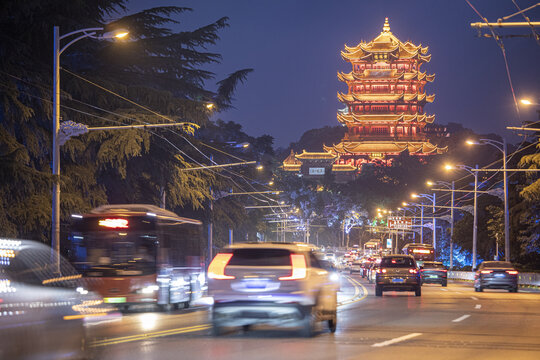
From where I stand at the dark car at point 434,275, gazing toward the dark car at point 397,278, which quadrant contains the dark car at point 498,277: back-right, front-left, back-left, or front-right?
front-left

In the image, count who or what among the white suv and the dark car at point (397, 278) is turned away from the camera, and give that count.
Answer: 2

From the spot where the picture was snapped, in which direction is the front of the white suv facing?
facing away from the viewer

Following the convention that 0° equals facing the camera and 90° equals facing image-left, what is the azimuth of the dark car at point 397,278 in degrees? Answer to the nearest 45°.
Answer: approximately 180°

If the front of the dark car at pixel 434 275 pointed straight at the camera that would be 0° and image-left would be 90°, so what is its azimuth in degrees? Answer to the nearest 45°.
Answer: approximately 180°

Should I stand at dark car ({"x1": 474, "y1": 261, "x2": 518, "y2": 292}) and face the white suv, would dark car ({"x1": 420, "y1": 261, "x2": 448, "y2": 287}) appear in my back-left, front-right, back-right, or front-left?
back-right

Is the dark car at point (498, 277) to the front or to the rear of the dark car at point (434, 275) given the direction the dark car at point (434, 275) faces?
to the rear

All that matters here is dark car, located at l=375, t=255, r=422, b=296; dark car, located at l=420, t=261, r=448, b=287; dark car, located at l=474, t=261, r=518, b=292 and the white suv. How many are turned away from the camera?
4

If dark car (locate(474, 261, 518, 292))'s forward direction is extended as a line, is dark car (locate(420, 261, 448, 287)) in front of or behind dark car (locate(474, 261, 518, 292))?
in front

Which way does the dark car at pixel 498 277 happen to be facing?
away from the camera

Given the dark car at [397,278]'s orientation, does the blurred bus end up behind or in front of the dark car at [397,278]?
behind
